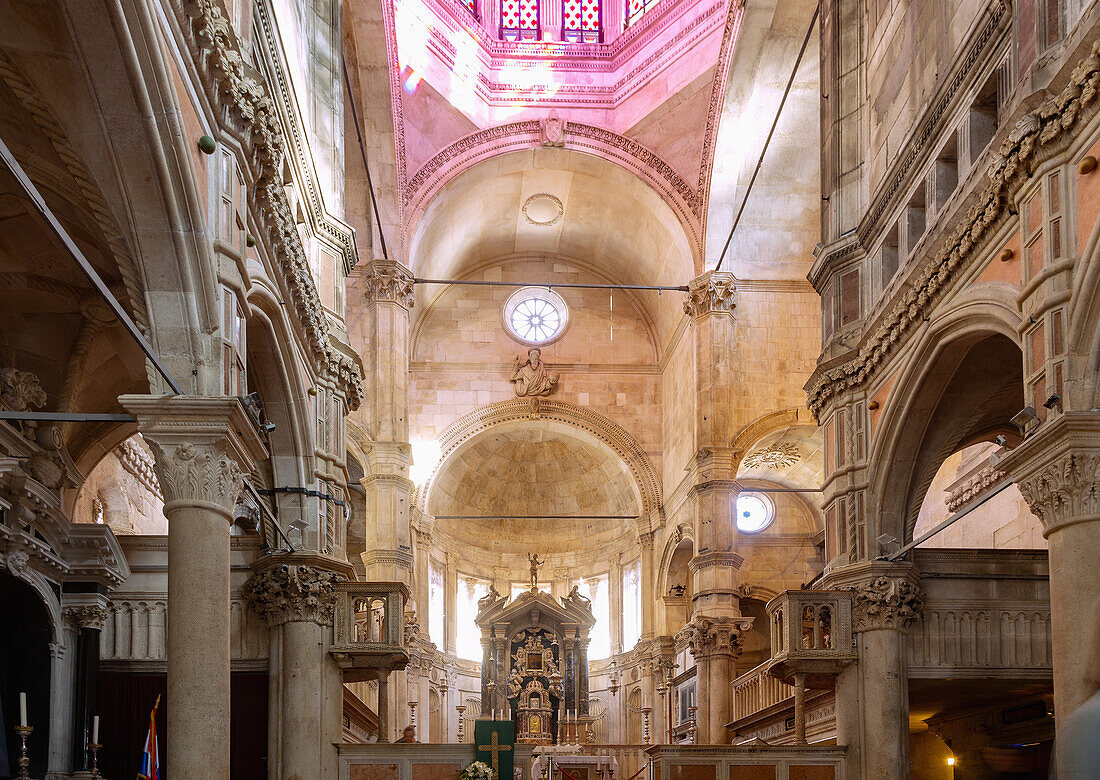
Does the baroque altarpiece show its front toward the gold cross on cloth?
yes

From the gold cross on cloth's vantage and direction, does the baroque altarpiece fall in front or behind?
behind

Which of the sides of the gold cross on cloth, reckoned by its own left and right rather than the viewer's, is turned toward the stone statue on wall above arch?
back

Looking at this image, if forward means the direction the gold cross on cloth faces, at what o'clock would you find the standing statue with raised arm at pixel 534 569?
The standing statue with raised arm is roughly at 6 o'clock from the gold cross on cloth.

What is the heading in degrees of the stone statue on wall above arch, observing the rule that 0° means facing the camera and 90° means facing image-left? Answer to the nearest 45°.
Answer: approximately 0°

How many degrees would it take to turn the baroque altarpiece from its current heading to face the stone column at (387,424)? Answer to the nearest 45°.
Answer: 0° — it already faces it
